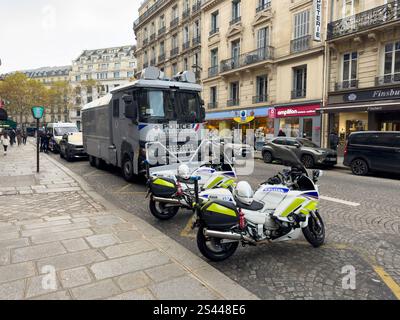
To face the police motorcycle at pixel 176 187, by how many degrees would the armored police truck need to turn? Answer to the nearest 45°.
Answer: approximately 45° to its right

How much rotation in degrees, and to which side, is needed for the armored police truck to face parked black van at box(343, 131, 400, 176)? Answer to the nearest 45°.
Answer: approximately 45° to its left

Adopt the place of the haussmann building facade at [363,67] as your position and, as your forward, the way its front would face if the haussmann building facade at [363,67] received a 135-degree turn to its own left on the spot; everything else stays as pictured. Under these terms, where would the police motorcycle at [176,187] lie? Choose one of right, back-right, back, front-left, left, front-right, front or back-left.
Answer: right

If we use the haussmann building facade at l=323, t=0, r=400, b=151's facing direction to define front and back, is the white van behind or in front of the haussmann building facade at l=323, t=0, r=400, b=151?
in front

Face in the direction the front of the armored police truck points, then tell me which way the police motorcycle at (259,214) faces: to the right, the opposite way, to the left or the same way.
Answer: to the left

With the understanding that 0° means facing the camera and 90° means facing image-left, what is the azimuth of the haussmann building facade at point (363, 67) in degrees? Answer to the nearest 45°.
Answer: approximately 45°

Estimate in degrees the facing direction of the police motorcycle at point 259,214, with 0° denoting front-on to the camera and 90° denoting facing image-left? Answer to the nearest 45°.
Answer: approximately 225°

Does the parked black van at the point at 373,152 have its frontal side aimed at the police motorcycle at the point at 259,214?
no

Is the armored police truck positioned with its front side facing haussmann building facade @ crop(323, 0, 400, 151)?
no

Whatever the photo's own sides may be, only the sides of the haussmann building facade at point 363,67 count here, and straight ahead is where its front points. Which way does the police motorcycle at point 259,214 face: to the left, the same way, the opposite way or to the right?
the opposite way

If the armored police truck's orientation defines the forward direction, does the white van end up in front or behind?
behind

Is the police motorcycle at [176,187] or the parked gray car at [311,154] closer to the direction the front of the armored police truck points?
the police motorcycle

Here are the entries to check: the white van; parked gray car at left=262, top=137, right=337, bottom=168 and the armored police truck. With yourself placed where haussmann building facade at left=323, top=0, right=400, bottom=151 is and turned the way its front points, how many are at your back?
0
